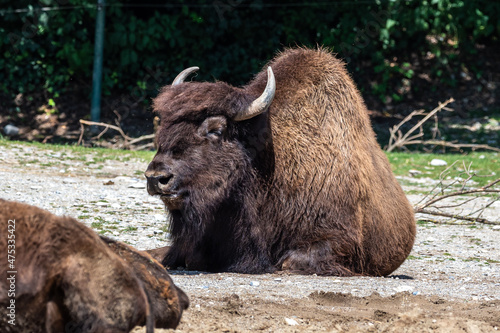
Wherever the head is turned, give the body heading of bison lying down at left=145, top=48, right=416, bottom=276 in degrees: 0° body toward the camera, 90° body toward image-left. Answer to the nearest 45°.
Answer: approximately 45°

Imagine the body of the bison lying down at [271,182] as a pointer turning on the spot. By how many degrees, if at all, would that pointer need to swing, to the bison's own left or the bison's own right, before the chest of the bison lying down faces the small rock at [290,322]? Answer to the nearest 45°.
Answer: approximately 45° to the bison's own left
